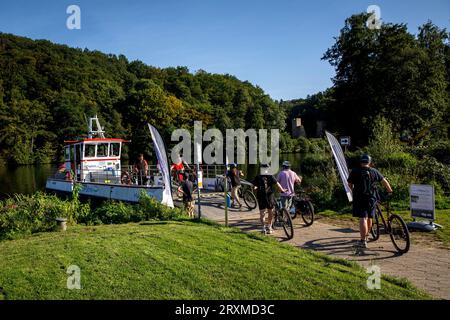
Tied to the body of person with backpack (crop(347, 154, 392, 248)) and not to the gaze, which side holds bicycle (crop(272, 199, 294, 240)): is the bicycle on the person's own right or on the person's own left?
on the person's own left

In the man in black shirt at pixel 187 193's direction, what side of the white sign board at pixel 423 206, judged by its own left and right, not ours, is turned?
right

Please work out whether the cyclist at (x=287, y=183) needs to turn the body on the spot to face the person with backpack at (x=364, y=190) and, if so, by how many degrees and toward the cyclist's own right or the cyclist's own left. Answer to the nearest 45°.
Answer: approximately 135° to the cyclist's own right

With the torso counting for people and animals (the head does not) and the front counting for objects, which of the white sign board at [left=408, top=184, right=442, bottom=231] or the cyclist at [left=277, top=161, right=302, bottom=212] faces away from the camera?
the cyclist

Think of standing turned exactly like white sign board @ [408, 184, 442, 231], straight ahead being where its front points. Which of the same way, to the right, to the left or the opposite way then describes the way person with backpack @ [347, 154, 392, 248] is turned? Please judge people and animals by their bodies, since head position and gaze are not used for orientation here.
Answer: the opposite way

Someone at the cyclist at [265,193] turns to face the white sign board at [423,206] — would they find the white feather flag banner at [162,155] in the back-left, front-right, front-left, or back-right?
back-left

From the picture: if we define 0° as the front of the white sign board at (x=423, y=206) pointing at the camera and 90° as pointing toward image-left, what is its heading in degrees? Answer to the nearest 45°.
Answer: approximately 0°
